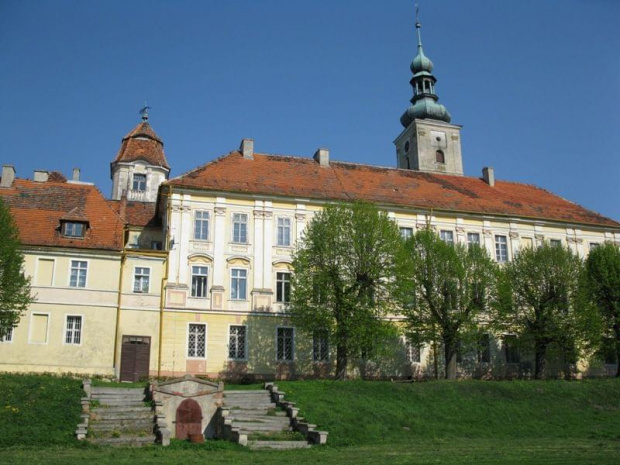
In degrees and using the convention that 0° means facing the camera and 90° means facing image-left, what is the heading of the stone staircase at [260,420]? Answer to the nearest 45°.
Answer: approximately 0°

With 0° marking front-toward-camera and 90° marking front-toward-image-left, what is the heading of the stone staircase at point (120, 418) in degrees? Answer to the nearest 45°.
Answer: approximately 0°

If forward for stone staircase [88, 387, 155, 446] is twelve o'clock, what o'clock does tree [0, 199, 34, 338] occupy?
The tree is roughly at 5 o'clock from the stone staircase.

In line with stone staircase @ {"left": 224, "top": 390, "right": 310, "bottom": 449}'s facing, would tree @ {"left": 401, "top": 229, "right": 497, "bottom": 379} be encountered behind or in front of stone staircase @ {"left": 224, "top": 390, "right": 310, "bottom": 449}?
behind

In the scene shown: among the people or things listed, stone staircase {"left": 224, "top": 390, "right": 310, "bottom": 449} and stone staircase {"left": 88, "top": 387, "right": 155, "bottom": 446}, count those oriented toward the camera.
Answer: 2

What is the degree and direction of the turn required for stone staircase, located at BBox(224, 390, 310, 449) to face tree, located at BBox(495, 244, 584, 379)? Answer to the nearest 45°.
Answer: approximately 135° to its left

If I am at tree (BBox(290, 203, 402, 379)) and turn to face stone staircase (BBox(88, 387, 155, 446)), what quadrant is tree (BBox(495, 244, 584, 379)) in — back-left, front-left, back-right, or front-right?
back-left

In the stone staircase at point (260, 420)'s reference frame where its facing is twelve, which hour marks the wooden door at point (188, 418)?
The wooden door is roughly at 3 o'clock from the stone staircase.

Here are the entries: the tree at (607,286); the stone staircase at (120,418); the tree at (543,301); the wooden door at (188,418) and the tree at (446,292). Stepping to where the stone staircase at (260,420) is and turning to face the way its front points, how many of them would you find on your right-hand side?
2

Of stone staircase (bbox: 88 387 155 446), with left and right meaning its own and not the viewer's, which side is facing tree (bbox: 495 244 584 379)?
left

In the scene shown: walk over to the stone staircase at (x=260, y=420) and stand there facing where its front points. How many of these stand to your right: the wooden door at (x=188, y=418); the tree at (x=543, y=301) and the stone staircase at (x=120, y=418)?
2

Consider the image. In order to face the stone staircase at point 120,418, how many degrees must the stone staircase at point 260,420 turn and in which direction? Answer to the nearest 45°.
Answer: approximately 90° to its right

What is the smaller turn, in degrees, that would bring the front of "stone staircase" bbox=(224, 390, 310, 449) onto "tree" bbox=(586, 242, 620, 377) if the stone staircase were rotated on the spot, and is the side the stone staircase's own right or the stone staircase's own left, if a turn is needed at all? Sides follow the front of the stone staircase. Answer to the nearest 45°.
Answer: approximately 135° to the stone staircase's own left
